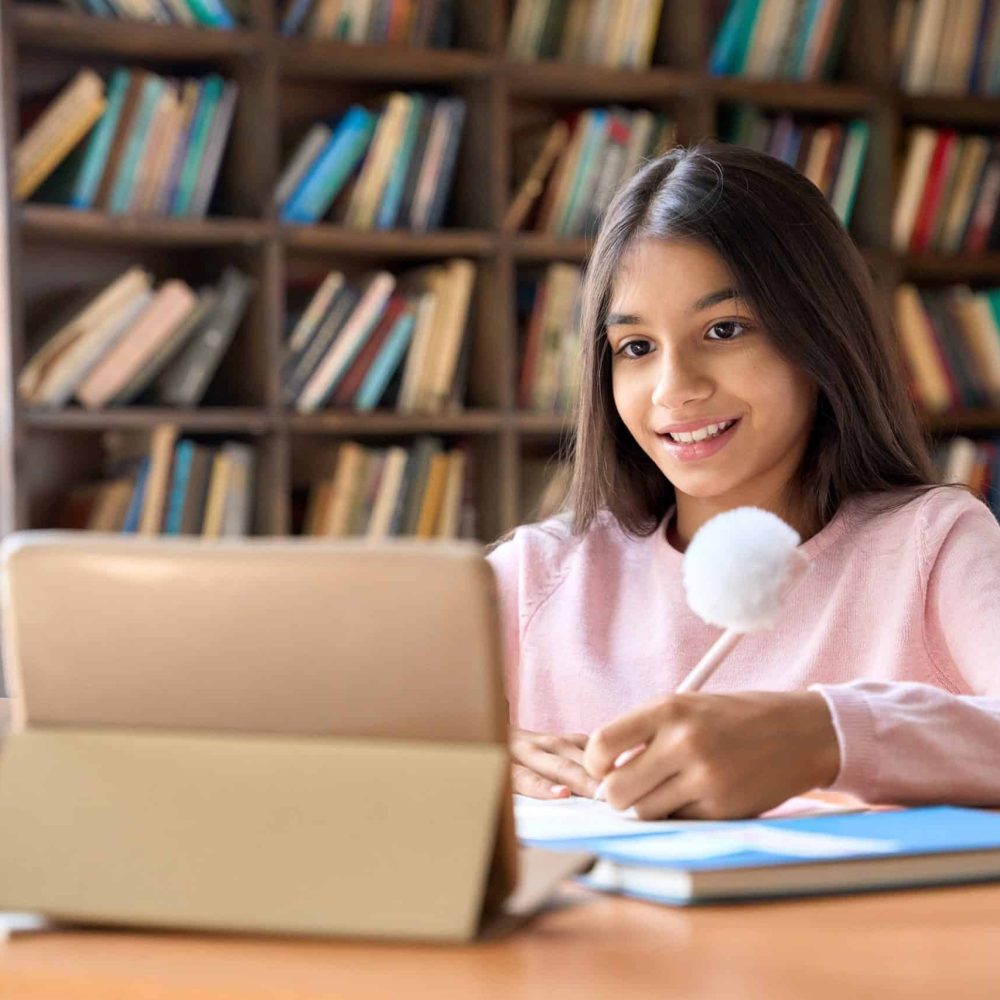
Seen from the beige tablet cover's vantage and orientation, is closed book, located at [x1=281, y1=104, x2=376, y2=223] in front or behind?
in front

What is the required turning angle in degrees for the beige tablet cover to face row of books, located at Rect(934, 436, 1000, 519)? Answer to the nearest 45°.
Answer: approximately 45° to its right

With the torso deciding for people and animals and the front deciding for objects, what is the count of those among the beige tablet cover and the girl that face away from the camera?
1

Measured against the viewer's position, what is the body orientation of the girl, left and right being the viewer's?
facing the viewer and to the left of the viewer

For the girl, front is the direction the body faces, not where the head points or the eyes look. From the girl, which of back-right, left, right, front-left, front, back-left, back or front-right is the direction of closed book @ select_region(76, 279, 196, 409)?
right

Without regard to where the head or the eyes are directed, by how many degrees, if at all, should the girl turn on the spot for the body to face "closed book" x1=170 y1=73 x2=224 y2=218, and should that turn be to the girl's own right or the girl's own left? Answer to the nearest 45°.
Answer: approximately 90° to the girl's own right

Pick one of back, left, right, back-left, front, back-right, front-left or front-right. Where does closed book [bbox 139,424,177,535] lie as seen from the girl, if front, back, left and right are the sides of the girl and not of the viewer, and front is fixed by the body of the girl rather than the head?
right

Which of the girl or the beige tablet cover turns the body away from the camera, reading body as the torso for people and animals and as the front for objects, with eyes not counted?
the beige tablet cover

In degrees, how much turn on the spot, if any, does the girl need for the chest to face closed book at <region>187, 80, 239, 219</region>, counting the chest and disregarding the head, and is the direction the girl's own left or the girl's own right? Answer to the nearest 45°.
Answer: approximately 90° to the girl's own right

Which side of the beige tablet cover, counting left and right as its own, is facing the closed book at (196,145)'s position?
front

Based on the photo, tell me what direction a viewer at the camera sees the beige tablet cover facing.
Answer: facing away from the viewer

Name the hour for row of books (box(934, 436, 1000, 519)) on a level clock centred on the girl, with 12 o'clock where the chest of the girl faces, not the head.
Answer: The row of books is roughly at 5 o'clock from the girl.

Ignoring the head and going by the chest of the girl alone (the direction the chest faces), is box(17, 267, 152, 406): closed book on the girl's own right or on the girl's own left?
on the girl's own right

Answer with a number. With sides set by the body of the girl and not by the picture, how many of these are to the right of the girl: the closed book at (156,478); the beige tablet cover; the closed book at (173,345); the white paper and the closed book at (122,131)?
3

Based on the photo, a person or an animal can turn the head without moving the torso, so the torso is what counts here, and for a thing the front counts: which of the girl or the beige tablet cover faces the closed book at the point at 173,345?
the beige tablet cover

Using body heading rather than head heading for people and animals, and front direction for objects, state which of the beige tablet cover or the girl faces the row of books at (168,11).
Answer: the beige tablet cover

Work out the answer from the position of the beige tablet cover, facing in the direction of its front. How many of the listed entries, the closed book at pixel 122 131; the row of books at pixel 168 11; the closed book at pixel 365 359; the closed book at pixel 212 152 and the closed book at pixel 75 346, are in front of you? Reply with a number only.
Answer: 5
